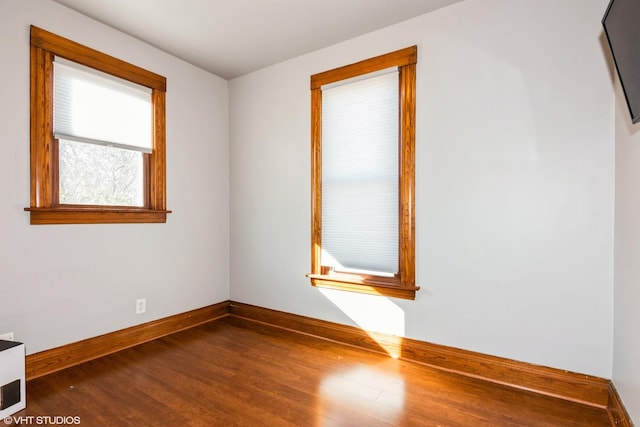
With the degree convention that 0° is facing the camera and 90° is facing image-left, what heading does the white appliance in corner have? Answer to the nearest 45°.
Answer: approximately 315°

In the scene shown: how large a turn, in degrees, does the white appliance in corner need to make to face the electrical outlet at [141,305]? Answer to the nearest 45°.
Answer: approximately 90° to its left
